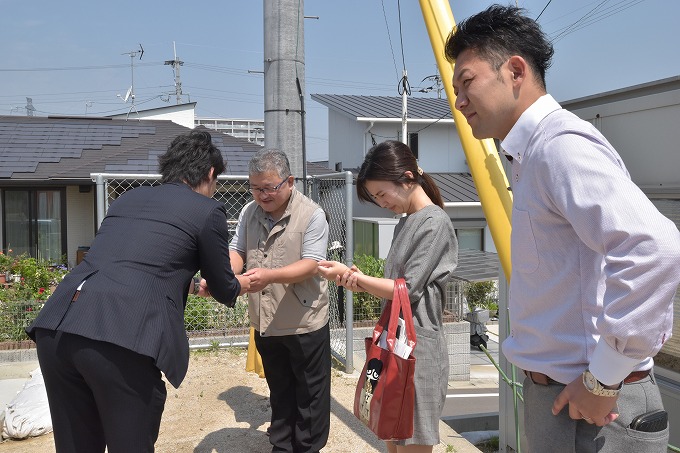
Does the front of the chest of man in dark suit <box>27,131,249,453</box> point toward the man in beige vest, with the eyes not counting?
yes

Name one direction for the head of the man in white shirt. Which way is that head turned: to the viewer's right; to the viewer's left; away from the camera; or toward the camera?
to the viewer's left

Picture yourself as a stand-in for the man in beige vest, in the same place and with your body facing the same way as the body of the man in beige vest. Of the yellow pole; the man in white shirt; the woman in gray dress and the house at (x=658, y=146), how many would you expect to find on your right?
0

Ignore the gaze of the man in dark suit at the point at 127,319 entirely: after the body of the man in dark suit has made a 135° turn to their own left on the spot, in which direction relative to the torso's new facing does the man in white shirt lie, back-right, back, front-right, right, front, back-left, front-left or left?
back-left

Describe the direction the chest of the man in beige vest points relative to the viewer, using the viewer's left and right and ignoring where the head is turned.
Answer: facing the viewer and to the left of the viewer

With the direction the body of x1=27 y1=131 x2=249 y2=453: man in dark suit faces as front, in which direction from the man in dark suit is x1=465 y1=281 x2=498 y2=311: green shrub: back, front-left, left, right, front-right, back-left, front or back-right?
front

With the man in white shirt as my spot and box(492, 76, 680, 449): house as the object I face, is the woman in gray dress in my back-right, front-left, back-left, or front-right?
front-left

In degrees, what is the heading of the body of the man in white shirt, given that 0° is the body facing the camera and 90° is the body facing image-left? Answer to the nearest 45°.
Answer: approximately 90°

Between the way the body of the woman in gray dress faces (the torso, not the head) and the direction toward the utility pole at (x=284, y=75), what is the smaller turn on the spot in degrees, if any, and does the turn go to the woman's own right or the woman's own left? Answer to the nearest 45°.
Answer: approximately 45° to the woman's own right

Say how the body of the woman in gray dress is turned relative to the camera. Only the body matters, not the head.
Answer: to the viewer's left

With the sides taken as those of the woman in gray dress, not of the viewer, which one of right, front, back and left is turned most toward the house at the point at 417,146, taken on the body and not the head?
right

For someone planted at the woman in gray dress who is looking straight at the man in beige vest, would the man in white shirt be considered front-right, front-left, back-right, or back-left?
back-left

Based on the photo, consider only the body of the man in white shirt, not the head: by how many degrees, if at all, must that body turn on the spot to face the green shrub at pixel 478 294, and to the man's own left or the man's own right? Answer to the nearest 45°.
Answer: approximately 90° to the man's own right

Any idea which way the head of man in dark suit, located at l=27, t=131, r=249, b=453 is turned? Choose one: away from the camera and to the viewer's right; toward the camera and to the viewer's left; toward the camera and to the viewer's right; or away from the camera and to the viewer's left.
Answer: away from the camera and to the viewer's right

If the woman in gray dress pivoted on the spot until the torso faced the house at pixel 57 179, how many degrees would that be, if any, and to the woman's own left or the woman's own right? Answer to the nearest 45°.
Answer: approximately 45° to the woman's own right

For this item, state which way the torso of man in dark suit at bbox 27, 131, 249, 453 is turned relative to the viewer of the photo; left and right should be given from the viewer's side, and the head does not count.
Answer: facing away from the viewer and to the right of the viewer

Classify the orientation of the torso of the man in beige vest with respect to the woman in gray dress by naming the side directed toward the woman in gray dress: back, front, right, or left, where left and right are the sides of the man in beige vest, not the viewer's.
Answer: left
